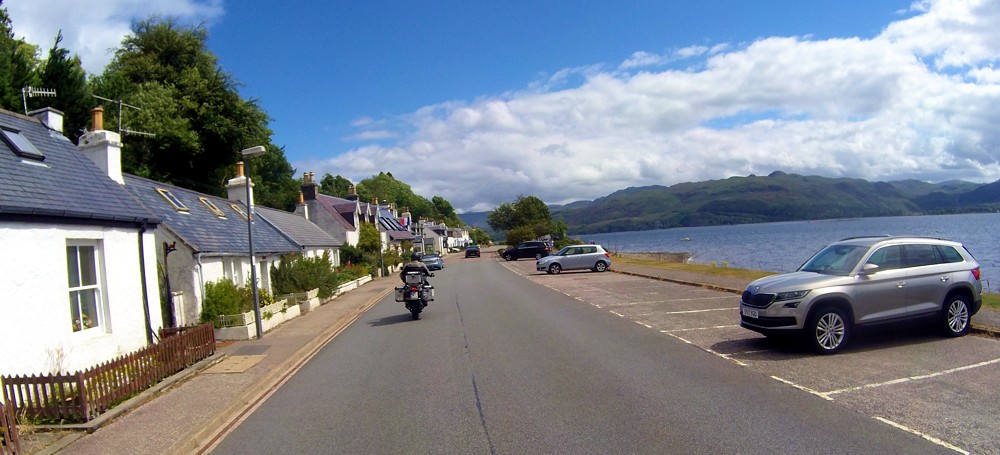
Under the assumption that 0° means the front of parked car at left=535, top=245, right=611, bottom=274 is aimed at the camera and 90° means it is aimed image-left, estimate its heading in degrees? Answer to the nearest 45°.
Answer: approximately 90°

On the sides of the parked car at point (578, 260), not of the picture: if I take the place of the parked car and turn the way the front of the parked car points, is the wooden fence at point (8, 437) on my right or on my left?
on my left

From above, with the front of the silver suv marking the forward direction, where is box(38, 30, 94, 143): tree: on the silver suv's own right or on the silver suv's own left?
on the silver suv's own right

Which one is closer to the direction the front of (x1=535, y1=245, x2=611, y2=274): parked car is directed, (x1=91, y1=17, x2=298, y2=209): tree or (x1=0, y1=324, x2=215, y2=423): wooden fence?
the tree

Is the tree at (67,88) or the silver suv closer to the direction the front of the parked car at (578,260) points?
the tree

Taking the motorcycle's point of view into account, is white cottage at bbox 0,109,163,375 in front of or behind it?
behind

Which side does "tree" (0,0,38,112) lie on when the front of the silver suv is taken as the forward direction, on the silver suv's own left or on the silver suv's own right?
on the silver suv's own right

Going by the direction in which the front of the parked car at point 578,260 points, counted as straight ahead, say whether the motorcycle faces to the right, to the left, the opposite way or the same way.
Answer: to the right

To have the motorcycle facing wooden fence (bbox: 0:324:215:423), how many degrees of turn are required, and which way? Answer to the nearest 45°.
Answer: approximately 135° to its left

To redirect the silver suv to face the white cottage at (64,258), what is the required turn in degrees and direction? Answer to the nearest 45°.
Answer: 0° — it already faces it

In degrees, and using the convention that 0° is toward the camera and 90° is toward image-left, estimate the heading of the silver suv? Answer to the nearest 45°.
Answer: approximately 45°

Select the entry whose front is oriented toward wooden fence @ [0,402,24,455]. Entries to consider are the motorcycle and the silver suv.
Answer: the silver suv

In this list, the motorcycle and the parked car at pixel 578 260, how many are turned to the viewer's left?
1

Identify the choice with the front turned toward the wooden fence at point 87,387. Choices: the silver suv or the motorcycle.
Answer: the silver suv

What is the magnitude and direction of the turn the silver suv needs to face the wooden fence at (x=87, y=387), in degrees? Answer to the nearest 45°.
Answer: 0° — it already faces it

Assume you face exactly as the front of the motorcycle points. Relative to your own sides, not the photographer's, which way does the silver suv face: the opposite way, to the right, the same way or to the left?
to the left

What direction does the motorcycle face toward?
away from the camera

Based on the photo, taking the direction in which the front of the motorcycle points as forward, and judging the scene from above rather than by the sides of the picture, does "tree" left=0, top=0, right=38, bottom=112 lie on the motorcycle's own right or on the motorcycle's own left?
on the motorcycle's own left
